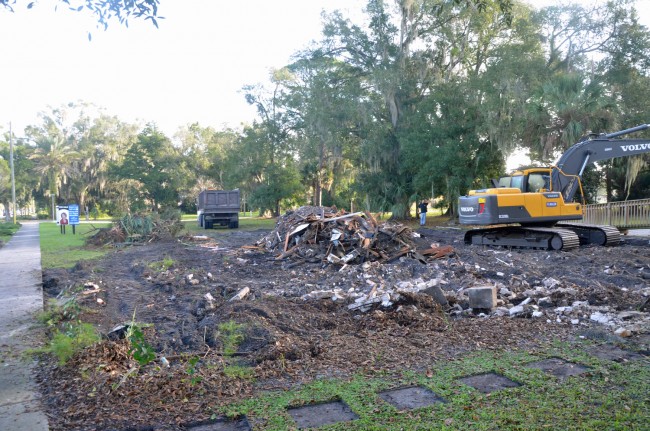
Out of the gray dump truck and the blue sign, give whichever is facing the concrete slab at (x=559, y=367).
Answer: the blue sign

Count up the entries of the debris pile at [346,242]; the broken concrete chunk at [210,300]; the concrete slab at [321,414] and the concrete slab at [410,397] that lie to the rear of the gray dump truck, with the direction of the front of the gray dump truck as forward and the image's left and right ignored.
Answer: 4

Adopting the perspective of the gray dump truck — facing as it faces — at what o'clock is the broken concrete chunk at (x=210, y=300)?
The broken concrete chunk is roughly at 6 o'clock from the gray dump truck.

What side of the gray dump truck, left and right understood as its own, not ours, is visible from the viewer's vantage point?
back

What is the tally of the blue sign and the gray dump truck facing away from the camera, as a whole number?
1

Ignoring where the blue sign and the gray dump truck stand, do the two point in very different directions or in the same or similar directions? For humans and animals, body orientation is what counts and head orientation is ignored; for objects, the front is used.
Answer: very different directions

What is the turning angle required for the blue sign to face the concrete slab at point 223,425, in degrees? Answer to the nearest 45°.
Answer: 0° — it already faces it

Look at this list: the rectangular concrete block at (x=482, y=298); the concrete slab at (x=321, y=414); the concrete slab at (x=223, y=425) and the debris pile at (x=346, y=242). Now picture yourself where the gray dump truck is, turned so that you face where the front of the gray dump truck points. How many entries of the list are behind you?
4

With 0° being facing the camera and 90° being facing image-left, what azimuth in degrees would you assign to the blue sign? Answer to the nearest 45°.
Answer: approximately 0°

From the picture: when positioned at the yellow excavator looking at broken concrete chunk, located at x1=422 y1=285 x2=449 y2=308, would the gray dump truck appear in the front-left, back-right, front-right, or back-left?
back-right

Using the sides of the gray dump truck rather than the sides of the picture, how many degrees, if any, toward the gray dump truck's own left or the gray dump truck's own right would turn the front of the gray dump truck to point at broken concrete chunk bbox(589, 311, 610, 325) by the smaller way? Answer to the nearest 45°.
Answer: approximately 180°

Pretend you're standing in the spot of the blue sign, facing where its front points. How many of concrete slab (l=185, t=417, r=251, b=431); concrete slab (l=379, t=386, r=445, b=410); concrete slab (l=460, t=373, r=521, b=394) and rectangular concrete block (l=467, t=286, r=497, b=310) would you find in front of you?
4

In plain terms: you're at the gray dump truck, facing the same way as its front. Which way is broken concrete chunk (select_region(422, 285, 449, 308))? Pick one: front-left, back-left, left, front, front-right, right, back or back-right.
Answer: back

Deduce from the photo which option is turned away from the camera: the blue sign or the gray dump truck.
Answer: the gray dump truck

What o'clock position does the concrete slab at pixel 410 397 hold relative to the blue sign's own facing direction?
The concrete slab is roughly at 12 o'clock from the blue sign.
